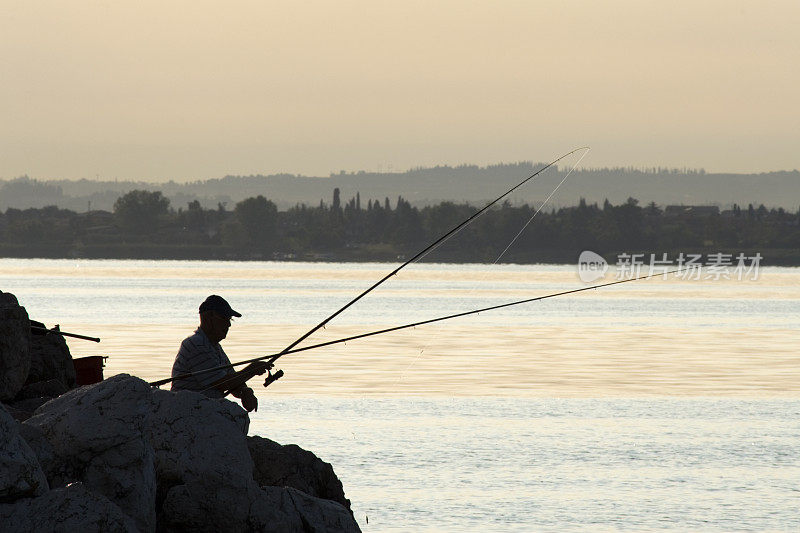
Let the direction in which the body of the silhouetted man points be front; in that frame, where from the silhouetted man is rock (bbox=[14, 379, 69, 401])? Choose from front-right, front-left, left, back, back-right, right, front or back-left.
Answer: back-left

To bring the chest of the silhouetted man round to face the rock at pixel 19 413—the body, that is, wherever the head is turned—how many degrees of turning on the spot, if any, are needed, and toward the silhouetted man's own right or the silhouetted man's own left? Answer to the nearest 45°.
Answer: approximately 180°

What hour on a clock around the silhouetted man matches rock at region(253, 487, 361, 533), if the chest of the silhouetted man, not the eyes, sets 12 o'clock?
The rock is roughly at 2 o'clock from the silhouetted man.

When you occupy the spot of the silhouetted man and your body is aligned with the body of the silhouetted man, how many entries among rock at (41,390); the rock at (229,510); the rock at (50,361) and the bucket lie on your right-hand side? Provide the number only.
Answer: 1

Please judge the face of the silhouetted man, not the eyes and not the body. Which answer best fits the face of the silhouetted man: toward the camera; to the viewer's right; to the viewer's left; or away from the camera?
to the viewer's right

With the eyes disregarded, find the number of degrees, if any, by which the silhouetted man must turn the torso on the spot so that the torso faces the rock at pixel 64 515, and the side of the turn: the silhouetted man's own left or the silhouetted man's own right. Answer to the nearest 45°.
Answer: approximately 90° to the silhouetted man's own right

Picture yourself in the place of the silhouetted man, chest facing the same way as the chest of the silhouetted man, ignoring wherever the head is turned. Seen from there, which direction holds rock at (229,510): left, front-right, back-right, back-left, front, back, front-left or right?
right

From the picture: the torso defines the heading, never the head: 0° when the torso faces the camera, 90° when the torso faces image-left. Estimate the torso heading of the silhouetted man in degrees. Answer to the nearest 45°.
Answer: approximately 270°
